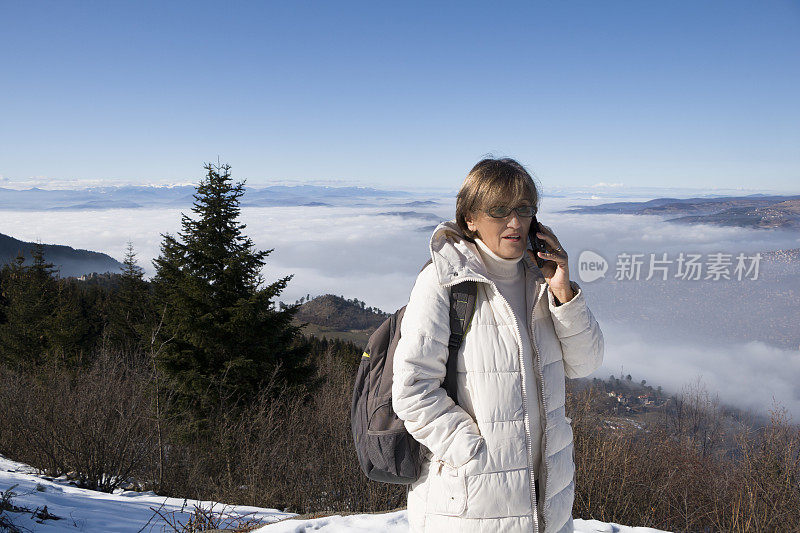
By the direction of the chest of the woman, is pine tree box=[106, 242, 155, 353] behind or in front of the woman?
behind

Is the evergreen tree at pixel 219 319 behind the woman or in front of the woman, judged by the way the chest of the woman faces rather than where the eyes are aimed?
behind

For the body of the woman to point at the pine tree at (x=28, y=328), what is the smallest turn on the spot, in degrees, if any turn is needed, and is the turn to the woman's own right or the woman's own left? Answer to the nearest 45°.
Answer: approximately 180°

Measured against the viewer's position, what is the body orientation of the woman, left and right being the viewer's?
facing the viewer and to the right of the viewer

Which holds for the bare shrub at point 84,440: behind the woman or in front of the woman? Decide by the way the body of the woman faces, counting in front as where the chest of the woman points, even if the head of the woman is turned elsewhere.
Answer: behind
